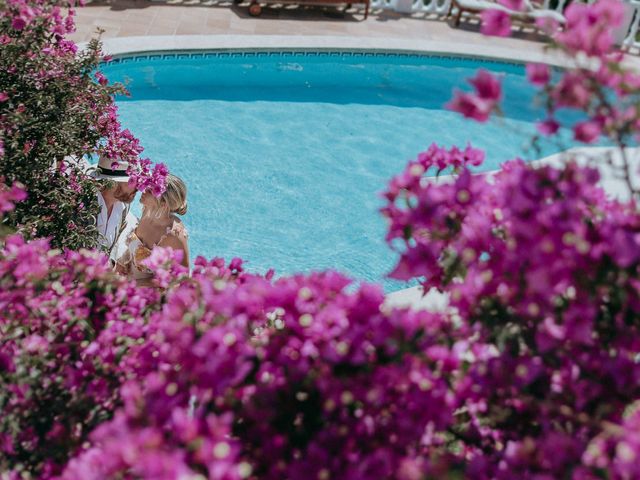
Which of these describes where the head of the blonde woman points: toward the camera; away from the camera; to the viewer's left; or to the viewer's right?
to the viewer's left

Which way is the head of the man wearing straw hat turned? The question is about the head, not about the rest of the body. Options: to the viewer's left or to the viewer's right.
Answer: to the viewer's right

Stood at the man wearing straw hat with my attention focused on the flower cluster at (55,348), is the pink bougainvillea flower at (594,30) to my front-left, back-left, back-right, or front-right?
front-left
